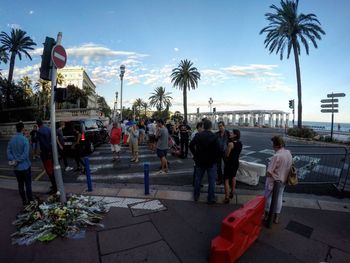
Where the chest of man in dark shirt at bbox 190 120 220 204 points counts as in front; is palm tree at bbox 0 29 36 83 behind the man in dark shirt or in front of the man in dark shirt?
in front

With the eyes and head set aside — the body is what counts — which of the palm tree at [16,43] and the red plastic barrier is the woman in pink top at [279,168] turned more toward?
the palm tree

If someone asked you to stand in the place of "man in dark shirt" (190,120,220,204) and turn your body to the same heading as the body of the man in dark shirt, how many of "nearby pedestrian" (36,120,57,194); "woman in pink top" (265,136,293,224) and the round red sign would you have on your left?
2

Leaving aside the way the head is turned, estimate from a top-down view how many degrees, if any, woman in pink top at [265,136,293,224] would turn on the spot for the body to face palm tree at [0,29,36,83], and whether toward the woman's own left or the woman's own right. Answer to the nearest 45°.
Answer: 0° — they already face it

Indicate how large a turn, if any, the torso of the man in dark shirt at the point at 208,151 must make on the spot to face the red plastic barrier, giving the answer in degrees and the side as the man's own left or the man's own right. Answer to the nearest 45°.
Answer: approximately 180°

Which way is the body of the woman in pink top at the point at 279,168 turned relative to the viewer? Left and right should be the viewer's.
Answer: facing away from the viewer and to the left of the viewer

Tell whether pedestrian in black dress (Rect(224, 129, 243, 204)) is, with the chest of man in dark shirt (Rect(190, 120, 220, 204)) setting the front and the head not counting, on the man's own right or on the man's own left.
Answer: on the man's own right

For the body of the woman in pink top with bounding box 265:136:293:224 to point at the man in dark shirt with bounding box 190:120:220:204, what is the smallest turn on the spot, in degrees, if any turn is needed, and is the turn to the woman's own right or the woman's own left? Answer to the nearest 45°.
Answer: approximately 45° to the woman's own left

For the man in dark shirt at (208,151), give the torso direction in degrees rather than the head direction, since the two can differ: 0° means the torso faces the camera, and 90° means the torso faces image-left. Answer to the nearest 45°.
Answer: approximately 180°

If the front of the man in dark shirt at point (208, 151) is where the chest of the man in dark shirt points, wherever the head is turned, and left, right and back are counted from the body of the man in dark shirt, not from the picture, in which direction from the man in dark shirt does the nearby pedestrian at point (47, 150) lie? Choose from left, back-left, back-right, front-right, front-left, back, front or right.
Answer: left
